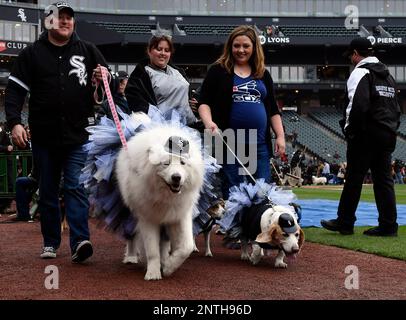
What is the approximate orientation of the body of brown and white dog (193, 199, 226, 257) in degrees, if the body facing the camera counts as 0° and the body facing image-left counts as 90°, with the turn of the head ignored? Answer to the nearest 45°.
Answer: approximately 315°

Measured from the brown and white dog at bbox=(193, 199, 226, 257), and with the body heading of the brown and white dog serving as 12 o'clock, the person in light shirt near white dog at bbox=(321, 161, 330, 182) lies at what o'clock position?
The person in light shirt near white dog is roughly at 8 o'clock from the brown and white dog.

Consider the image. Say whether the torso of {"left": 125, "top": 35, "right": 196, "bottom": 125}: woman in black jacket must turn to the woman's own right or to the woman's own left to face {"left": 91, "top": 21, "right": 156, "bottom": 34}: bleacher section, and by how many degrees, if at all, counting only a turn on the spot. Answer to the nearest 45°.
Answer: approximately 135° to the woman's own left
